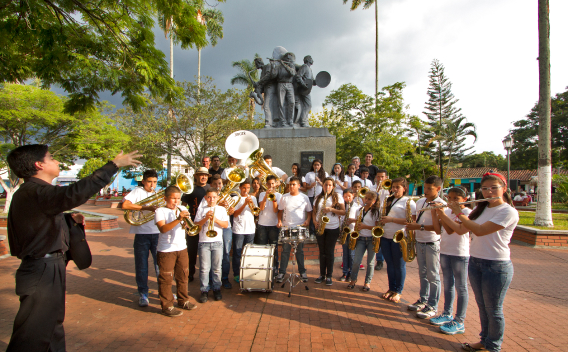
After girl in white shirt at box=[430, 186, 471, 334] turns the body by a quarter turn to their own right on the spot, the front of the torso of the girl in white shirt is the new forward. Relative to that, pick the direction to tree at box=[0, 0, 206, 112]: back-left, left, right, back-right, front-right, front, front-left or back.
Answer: front-left

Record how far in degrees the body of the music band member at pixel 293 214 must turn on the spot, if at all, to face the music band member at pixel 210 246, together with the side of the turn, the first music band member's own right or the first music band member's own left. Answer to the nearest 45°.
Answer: approximately 45° to the first music band member's own right

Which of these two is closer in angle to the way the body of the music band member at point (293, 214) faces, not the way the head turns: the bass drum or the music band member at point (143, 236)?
the bass drum

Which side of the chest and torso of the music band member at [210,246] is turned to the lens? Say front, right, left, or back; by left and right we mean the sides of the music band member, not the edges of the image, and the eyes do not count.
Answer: front

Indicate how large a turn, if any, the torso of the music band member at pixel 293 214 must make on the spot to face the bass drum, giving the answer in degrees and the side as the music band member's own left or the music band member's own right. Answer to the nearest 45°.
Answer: approximately 45° to the music band member's own right

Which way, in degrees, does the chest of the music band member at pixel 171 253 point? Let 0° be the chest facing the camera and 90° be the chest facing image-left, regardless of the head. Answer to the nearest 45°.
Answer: approximately 315°

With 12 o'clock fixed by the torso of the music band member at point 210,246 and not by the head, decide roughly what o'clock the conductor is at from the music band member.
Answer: The conductor is roughly at 1 o'clock from the music band member.

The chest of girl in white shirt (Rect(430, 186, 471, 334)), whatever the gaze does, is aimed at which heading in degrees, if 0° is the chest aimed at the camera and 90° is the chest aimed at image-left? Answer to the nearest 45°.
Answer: approximately 45°

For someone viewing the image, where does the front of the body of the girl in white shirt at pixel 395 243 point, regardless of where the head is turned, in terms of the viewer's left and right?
facing the viewer and to the left of the viewer

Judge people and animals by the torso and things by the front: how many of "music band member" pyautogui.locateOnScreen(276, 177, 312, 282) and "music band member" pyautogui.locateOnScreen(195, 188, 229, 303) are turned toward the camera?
2

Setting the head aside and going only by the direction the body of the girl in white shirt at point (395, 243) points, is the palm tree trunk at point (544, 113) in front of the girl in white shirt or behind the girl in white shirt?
behind

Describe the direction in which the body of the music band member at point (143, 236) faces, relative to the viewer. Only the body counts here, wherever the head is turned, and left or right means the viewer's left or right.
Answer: facing the viewer and to the right of the viewer

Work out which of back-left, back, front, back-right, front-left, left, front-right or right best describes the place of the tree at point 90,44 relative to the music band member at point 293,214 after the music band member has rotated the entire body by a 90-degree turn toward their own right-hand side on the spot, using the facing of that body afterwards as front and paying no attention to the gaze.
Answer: front
